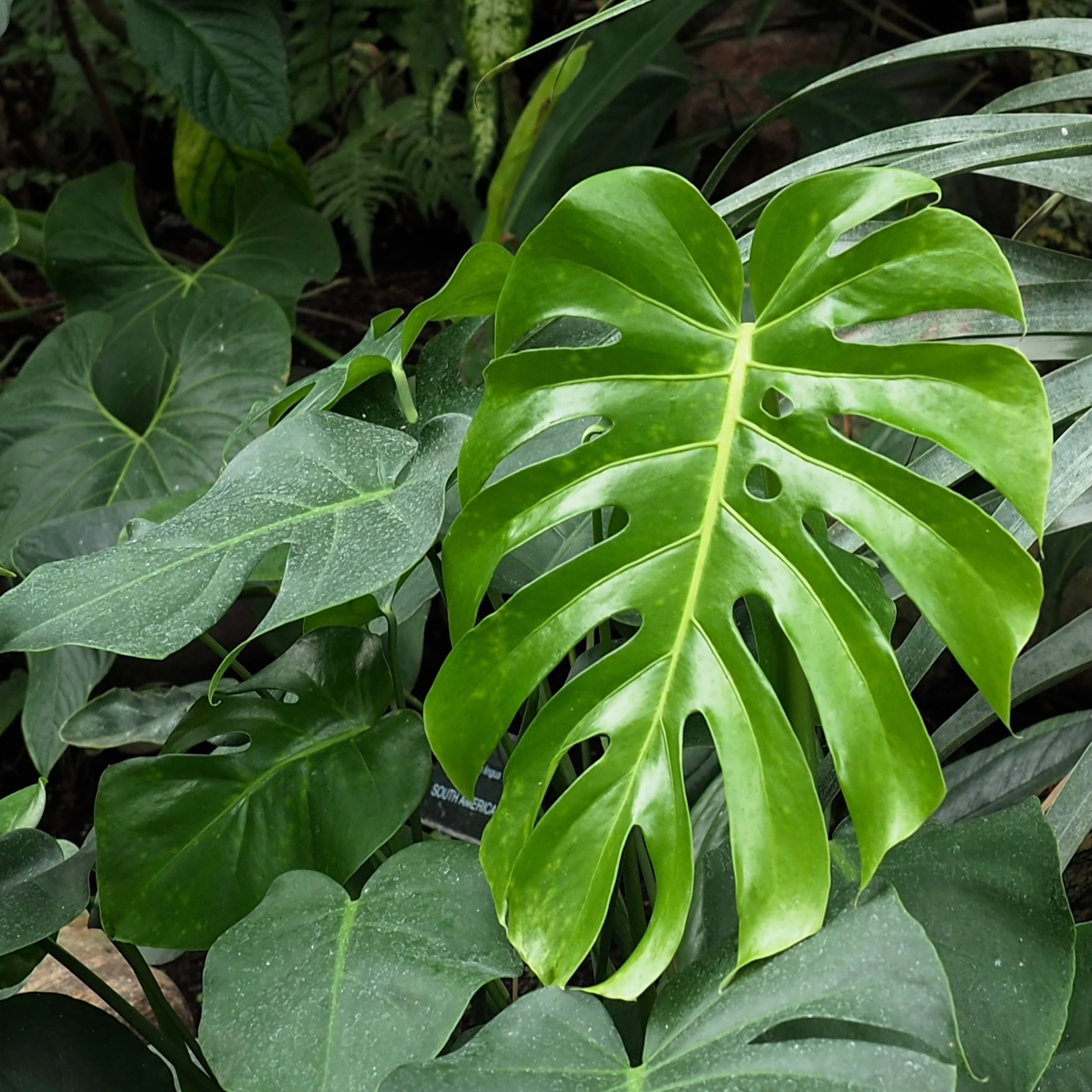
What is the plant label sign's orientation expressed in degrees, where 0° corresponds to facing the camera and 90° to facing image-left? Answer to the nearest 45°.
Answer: approximately 0°
